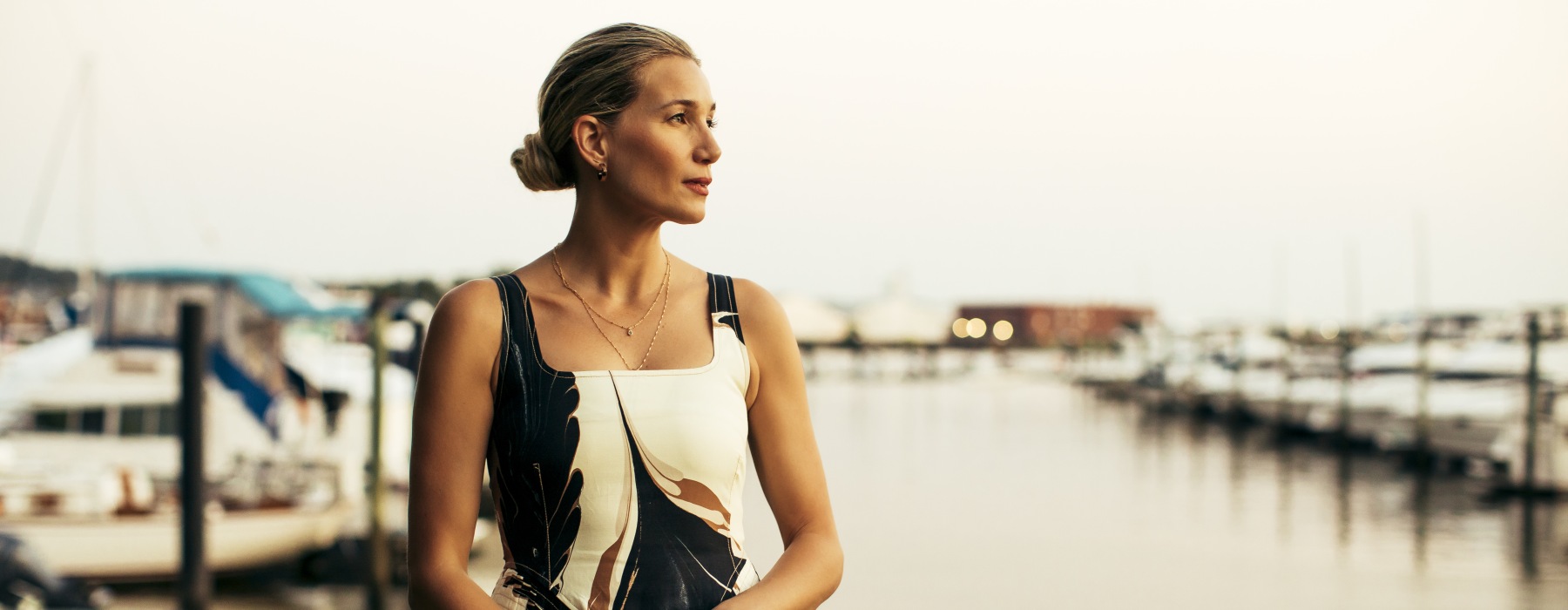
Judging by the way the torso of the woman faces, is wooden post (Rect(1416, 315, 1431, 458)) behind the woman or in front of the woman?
behind

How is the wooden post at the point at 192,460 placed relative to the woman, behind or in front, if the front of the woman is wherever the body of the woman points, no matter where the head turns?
behind

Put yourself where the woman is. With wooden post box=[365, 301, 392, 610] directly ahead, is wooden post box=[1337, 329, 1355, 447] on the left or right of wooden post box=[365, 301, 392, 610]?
right

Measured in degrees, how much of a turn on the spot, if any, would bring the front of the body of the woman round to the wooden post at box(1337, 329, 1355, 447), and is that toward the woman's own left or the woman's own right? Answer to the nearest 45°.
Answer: approximately 135° to the woman's own left

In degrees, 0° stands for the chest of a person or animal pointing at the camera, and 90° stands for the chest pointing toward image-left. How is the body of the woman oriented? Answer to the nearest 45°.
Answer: approximately 0°

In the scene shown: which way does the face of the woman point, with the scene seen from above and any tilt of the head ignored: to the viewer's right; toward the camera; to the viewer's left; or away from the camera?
to the viewer's right

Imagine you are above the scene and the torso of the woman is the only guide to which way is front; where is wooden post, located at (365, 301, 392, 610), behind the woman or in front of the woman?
behind
